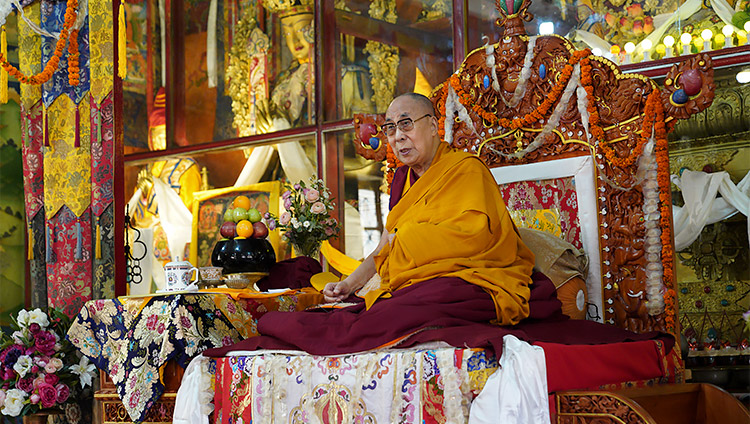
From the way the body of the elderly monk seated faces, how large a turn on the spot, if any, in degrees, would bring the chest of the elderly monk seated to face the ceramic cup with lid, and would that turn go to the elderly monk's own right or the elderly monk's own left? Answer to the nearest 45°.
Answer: approximately 90° to the elderly monk's own right

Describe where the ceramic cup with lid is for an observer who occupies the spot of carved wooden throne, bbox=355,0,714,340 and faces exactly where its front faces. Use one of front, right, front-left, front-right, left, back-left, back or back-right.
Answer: front-right

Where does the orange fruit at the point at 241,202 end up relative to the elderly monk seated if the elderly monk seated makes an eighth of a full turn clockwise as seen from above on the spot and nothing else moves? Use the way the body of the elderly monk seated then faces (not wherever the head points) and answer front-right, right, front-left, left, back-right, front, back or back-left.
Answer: front-right

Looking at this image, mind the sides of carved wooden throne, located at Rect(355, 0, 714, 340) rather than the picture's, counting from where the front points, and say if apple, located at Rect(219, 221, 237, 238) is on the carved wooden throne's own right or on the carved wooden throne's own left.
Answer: on the carved wooden throne's own right

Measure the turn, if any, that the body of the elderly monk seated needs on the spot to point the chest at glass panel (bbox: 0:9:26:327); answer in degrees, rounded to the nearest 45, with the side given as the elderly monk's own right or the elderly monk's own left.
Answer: approximately 90° to the elderly monk's own right

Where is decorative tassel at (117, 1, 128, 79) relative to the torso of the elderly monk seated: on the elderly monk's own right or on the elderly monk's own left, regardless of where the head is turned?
on the elderly monk's own right

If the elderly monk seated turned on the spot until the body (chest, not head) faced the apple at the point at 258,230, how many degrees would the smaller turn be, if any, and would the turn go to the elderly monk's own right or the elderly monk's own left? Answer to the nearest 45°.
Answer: approximately 90° to the elderly monk's own right

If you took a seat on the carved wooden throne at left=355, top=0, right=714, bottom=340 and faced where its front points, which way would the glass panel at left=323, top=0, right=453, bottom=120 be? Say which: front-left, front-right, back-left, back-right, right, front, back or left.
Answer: right

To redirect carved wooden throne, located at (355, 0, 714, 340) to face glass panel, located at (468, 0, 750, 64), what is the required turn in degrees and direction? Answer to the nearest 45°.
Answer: approximately 135° to its right

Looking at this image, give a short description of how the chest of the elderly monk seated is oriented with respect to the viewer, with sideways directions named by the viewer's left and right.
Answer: facing the viewer and to the left of the viewer

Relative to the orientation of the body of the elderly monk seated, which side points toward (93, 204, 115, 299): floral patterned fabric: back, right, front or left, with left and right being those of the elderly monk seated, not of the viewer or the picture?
right

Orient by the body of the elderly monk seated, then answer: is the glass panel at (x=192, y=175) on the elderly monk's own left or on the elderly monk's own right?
on the elderly monk's own right

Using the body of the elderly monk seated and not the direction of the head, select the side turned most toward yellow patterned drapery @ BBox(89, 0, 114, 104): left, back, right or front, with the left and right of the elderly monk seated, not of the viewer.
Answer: right

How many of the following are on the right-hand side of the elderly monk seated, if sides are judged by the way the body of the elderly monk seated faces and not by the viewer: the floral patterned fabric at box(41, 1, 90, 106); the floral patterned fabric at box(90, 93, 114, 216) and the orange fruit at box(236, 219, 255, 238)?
3

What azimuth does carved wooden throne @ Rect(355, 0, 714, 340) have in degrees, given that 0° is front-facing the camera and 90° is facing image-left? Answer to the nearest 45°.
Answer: approximately 45°

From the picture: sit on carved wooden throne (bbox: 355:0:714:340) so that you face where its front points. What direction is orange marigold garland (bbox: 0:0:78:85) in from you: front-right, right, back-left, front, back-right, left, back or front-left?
front-right

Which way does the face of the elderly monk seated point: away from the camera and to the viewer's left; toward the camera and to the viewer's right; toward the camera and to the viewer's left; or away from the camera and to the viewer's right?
toward the camera and to the viewer's left

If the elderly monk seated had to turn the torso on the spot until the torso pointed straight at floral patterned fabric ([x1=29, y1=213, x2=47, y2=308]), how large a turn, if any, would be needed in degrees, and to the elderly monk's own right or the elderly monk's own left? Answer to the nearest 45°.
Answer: approximately 90° to the elderly monk's own right
